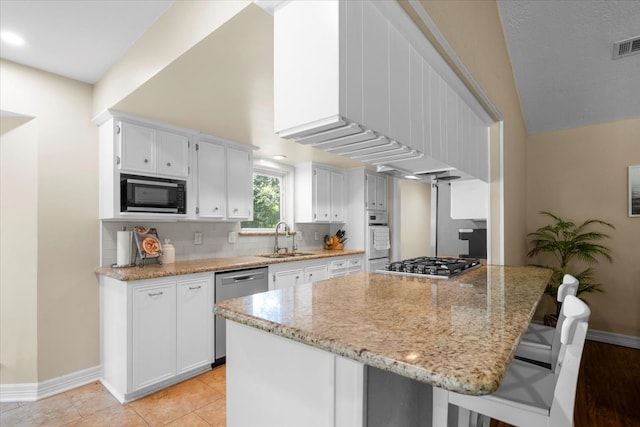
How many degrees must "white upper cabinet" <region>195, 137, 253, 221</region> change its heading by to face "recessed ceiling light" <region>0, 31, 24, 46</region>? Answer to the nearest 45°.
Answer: approximately 90° to its right

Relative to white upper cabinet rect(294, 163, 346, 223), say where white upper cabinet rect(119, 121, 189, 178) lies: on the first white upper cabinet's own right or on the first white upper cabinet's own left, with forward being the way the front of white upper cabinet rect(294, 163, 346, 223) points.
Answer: on the first white upper cabinet's own right

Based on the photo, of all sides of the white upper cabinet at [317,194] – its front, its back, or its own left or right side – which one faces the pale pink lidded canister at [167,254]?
right

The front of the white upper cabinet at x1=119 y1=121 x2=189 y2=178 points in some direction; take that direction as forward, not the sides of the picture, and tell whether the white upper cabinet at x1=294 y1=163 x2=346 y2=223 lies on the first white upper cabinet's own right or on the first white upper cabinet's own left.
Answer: on the first white upper cabinet's own left

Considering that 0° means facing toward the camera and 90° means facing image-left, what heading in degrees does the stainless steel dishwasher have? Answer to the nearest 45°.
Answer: approximately 315°

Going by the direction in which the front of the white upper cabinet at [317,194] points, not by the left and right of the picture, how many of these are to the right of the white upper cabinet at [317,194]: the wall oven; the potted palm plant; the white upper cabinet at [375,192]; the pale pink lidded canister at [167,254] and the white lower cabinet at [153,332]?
2
